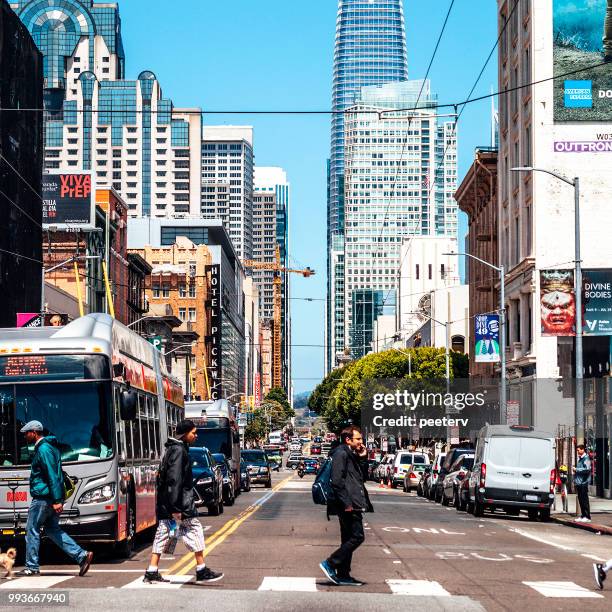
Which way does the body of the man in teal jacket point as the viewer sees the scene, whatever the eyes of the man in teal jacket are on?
to the viewer's left

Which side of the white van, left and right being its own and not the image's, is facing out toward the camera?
back

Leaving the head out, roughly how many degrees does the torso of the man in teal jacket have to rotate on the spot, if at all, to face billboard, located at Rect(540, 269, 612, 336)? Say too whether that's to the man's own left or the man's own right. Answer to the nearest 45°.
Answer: approximately 135° to the man's own right

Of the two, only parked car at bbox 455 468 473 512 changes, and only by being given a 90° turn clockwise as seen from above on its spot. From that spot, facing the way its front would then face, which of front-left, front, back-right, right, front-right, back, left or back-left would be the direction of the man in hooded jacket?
right

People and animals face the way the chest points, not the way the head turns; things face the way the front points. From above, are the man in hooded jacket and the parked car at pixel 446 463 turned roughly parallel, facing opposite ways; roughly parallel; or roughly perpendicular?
roughly perpendicular

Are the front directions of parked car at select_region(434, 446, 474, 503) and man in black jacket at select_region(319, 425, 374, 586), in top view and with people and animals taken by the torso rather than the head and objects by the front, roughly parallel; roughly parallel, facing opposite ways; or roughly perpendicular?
roughly perpendicular

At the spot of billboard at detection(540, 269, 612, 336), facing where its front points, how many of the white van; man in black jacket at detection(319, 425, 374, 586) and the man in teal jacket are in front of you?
3

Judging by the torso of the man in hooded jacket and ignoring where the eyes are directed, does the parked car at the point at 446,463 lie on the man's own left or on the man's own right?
on the man's own left
